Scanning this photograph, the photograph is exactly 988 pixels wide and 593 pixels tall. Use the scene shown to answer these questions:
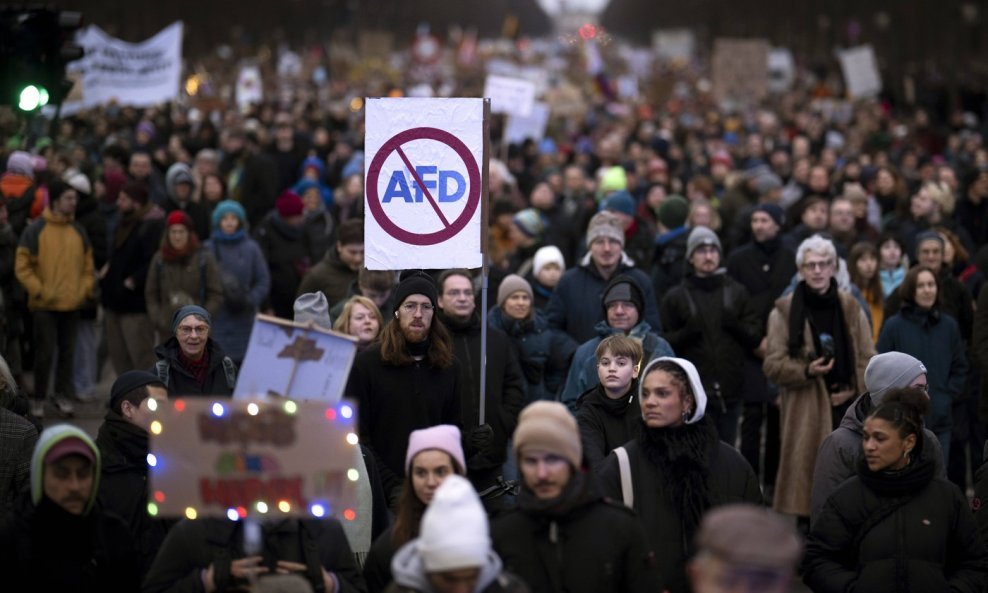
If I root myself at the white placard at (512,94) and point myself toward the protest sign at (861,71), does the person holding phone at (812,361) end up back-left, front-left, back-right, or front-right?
back-right

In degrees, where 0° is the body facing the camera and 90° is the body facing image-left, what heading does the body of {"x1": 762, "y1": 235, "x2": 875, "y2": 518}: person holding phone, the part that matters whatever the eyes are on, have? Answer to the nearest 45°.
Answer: approximately 0°

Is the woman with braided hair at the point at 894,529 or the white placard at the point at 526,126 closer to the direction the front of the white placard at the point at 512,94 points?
the woman with braided hair

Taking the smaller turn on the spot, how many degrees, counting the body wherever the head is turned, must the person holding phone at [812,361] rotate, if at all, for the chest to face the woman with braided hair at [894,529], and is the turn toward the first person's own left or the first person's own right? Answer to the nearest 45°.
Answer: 0° — they already face them

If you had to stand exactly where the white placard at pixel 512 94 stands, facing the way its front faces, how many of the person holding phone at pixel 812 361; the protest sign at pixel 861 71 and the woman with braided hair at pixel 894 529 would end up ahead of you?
2

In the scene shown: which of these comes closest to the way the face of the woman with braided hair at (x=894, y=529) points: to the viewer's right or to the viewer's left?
to the viewer's left

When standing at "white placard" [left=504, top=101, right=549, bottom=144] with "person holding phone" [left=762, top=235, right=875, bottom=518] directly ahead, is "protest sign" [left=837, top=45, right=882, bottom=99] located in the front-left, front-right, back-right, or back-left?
back-left

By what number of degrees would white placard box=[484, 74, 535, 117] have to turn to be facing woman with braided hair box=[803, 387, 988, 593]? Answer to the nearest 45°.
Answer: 0° — it already faces them

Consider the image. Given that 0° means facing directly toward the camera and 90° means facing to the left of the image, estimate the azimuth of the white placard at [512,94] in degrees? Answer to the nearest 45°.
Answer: approximately 0°

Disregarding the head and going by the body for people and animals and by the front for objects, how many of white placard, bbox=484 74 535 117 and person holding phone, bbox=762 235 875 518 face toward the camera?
2

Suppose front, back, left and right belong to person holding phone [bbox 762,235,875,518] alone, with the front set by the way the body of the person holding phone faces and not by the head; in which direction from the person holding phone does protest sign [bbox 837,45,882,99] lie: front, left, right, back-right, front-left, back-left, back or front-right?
back
